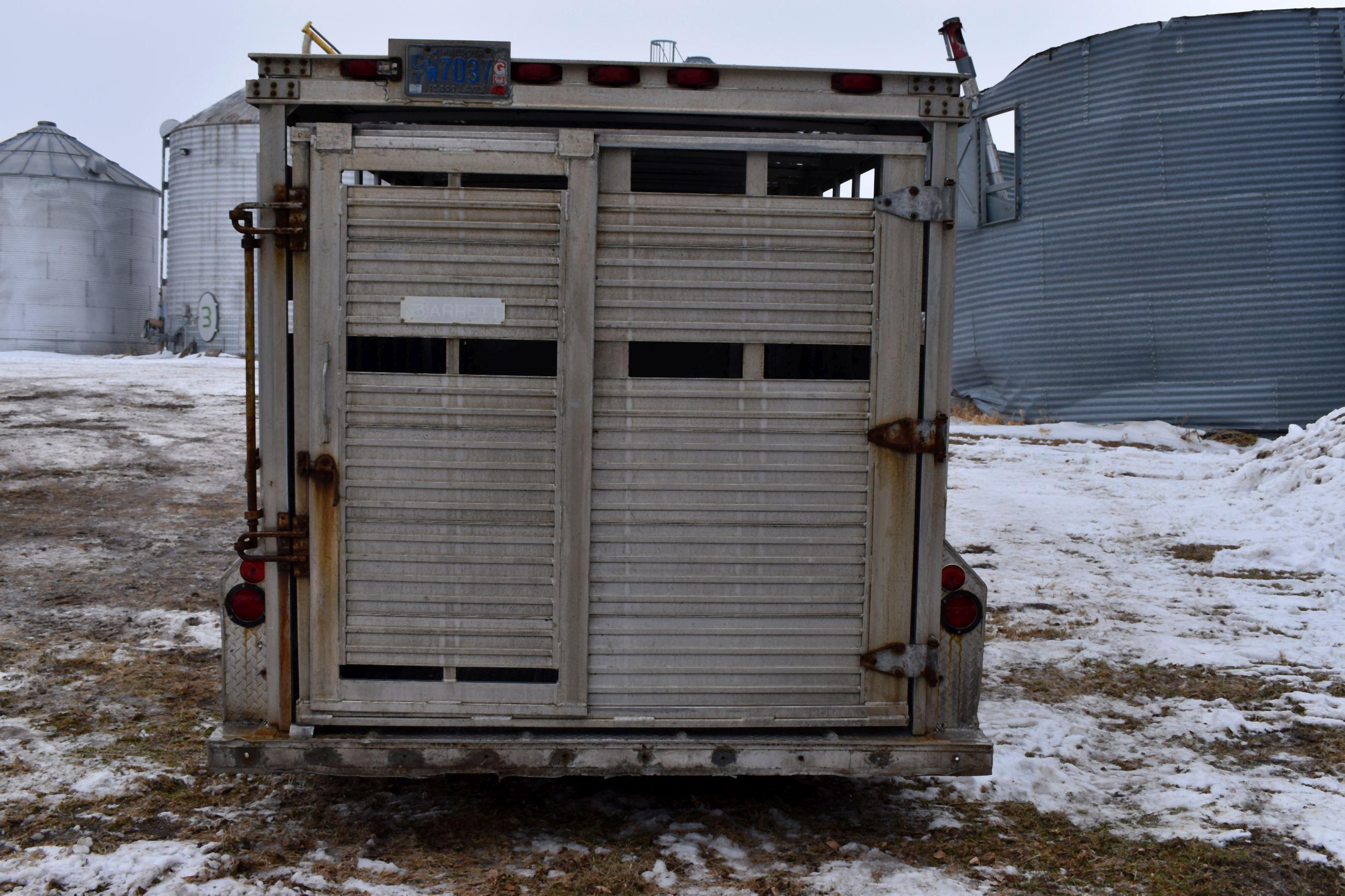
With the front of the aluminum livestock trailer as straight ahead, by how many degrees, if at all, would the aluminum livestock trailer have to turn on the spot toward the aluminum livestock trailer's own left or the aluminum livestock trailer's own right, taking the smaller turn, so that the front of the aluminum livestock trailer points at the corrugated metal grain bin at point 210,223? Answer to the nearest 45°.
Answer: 0° — it already faces it

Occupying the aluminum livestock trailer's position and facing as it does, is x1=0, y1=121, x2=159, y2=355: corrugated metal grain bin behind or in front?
in front

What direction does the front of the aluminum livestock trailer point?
away from the camera

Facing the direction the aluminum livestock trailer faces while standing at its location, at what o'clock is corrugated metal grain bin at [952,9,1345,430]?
The corrugated metal grain bin is roughly at 1 o'clock from the aluminum livestock trailer.

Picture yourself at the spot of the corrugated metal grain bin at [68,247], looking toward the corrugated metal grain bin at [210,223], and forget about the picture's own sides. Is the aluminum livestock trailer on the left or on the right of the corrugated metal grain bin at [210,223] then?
right

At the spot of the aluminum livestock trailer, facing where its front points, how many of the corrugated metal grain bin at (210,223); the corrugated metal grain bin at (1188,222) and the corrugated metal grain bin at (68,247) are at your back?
0

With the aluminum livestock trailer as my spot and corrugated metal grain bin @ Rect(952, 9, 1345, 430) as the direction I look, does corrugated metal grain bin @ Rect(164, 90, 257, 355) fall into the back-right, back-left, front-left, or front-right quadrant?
front-left

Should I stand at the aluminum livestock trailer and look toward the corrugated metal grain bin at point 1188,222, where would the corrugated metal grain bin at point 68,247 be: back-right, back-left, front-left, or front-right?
front-left
